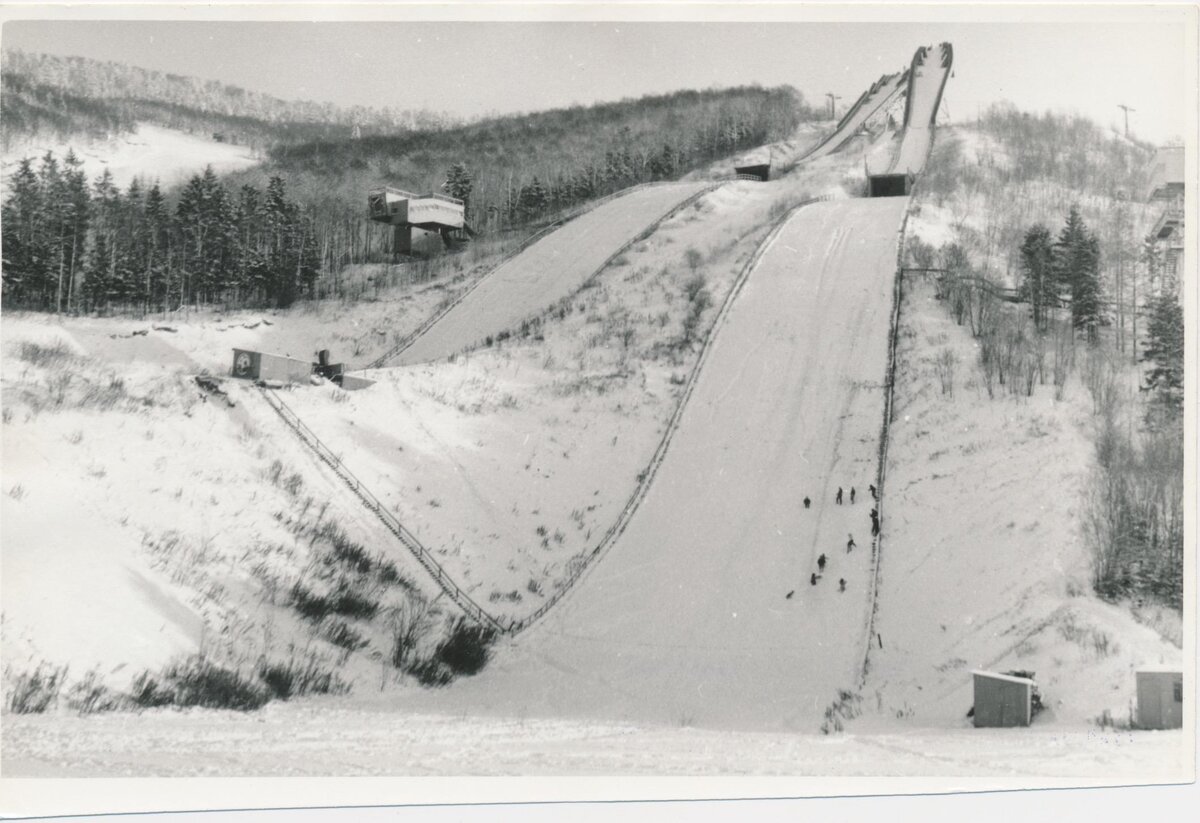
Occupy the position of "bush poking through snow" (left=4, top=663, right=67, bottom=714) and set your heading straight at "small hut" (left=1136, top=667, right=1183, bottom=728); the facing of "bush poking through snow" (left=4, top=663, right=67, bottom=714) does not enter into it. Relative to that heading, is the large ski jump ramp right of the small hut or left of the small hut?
left

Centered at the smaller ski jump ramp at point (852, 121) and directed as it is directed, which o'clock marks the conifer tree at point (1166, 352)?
The conifer tree is roughly at 10 o'clock from the smaller ski jump ramp.

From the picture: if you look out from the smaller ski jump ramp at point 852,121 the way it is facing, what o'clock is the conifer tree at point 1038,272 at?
The conifer tree is roughly at 10 o'clock from the smaller ski jump ramp.

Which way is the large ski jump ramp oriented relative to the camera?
toward the camera

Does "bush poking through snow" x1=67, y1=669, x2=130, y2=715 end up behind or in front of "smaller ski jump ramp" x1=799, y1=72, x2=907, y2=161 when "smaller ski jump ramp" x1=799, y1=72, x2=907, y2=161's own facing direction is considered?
in front

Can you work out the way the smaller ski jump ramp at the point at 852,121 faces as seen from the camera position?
facing the viewer and to the left of the viewer

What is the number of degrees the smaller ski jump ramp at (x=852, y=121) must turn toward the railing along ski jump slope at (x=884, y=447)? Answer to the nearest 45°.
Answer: approximately 45° to its left
